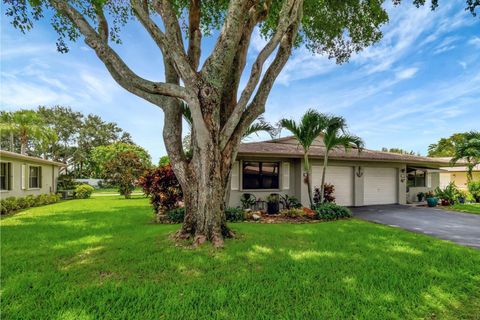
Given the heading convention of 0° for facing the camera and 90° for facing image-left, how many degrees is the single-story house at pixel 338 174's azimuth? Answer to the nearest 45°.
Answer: approximately 0°

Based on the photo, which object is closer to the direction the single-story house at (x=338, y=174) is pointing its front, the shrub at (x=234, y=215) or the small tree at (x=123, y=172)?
the shrub

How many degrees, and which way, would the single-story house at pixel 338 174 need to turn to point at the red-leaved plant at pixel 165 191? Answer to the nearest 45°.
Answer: approximately 45° to its right

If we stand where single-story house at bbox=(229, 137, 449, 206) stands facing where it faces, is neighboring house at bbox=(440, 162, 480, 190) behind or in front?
behind

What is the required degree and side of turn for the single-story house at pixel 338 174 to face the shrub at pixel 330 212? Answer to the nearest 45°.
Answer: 0° — it already faces it

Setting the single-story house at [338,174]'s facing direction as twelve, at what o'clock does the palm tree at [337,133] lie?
The palm tree is roughly at 12 o'clock from the single-story house.

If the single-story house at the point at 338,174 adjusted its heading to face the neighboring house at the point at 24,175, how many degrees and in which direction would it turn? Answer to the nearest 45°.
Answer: approximately 90° to its right
